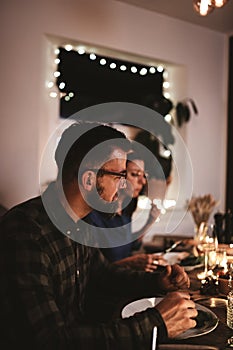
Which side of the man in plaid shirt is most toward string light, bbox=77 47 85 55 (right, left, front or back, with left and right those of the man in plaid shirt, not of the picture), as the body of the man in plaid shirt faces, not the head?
left

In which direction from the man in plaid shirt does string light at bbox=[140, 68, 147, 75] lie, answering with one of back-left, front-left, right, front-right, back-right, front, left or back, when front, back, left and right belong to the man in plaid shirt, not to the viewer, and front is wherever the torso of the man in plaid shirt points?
left

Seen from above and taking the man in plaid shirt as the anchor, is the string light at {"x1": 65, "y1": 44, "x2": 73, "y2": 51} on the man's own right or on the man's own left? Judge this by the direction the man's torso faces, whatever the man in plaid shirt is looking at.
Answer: on the man's own left

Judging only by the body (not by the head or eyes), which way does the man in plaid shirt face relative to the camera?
to the viewer's right

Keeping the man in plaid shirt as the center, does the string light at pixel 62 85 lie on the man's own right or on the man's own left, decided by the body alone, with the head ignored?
on the man's own left

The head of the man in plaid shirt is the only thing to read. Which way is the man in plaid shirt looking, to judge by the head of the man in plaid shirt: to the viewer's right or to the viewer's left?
to the viewer's right

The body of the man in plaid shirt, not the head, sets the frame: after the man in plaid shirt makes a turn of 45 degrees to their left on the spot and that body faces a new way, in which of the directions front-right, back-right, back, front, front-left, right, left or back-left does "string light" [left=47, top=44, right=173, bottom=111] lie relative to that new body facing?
front-left
